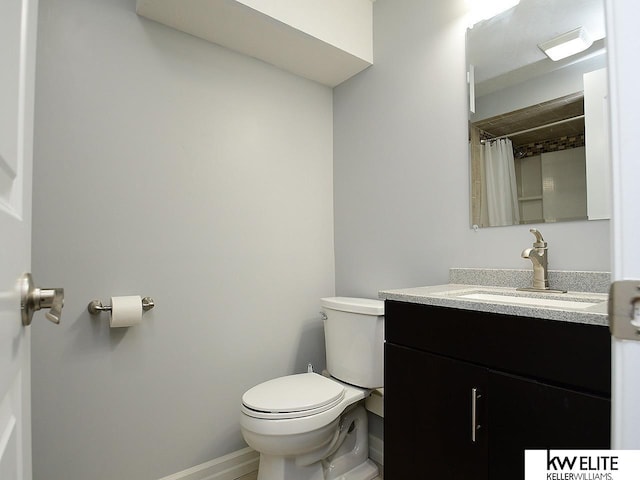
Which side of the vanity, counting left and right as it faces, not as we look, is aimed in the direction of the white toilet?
right

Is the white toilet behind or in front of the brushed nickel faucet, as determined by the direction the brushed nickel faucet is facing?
in front

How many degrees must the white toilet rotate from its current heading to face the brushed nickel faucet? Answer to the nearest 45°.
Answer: approximately 90° to its left

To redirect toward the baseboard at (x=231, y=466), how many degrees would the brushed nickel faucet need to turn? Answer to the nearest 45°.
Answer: approximately 45° to its right

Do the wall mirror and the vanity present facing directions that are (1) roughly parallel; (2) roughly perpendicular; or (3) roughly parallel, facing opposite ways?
roughly parallel

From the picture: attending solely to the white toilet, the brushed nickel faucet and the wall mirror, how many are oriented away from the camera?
0

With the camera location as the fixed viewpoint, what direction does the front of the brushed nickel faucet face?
facing the viewer and to the left of the viewer

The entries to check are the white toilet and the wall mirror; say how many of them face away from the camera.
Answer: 0

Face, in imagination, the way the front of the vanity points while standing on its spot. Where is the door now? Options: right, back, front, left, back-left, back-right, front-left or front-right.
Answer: front
